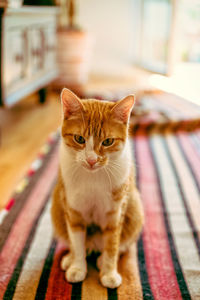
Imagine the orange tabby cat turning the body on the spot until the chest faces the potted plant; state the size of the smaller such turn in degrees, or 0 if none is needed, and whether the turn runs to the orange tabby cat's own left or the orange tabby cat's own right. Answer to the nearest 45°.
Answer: approximately 180°

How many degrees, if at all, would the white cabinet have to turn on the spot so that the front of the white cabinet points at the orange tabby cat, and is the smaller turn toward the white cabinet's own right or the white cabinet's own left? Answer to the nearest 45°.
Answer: approximately 45° to the white cabinet's own right

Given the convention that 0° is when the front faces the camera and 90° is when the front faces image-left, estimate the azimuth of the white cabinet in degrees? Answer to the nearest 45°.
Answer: approximately 315°

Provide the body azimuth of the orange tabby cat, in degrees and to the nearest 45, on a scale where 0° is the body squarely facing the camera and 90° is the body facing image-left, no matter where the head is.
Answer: approximately 0°

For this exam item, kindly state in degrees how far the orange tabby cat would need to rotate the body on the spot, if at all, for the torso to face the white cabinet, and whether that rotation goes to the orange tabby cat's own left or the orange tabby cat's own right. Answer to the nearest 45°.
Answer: approximately 180°
